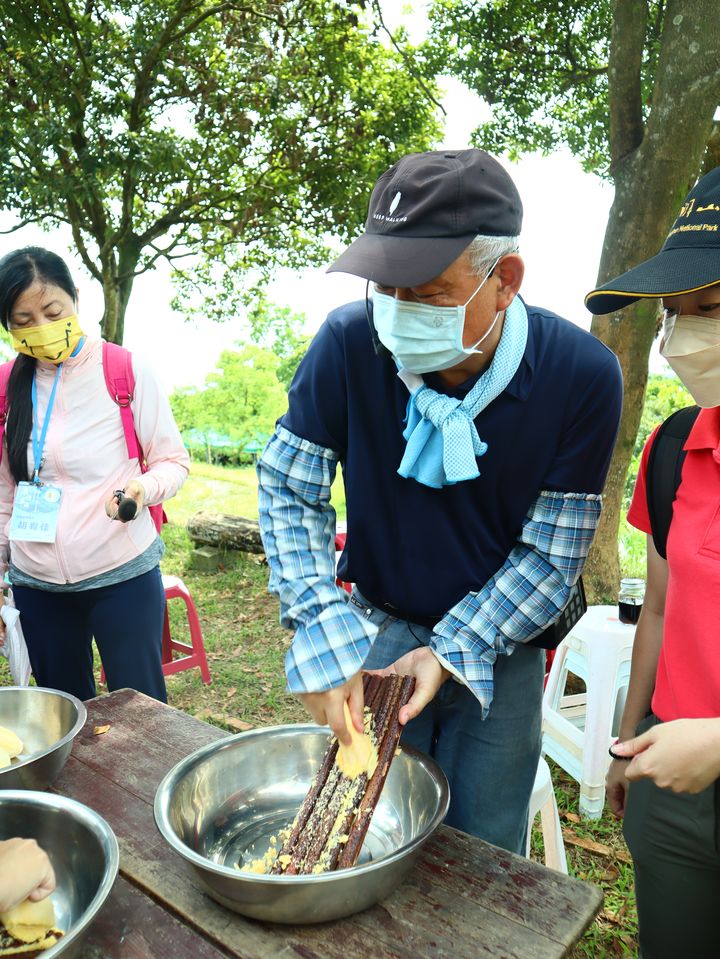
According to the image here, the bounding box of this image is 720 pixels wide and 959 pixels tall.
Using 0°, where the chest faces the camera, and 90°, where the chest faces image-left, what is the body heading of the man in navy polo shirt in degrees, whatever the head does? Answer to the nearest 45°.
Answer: approximately 45°

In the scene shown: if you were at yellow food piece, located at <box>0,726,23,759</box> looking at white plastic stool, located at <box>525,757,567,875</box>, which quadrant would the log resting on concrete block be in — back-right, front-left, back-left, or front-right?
front-left

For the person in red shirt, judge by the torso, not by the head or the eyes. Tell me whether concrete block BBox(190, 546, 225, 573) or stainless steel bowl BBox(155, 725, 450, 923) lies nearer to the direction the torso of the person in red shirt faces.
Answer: the stainless steel bowl

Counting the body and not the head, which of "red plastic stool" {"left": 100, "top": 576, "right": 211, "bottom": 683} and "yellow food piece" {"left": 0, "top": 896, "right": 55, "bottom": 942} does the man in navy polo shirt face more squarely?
the yellow food piece

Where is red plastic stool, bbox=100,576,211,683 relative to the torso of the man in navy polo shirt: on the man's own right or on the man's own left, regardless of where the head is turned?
on the man's own right

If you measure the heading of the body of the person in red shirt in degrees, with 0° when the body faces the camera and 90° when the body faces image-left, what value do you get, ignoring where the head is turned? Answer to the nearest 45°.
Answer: approximately 45°

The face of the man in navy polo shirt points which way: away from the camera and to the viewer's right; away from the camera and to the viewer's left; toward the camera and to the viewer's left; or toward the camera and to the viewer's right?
toward the camera and to the viewer's left

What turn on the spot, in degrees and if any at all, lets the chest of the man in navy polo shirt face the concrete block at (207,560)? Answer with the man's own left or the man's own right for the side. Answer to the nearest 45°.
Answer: approximately 90° to the man's own right

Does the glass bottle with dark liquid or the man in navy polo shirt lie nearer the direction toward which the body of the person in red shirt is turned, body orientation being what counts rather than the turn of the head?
the man in navy polo shirt

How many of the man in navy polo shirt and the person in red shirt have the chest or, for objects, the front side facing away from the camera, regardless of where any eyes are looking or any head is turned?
0

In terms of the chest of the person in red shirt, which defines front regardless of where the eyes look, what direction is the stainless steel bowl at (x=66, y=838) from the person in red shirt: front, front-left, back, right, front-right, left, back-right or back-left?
front

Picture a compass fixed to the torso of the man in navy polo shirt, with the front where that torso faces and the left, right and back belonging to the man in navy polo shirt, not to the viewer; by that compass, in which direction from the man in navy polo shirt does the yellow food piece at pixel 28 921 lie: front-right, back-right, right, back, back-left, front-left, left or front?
front

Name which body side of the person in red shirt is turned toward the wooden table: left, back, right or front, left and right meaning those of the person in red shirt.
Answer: front
